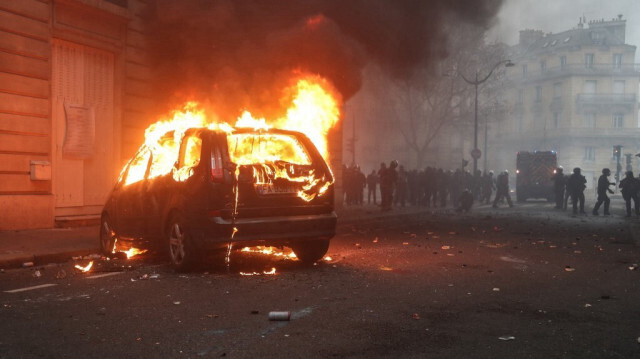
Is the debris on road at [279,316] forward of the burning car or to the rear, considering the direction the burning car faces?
to the rear

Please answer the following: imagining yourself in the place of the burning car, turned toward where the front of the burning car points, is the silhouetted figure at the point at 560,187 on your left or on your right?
on your right

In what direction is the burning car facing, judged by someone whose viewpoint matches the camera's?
facing away from the viewer and to the left of the viewer

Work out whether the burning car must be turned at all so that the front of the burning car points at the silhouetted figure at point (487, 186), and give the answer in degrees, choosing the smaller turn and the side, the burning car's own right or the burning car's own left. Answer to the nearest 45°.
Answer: approximately 90° to the burning car's own right

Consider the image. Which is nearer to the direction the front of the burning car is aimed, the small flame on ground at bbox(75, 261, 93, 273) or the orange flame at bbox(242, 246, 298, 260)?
the small flame on ground
